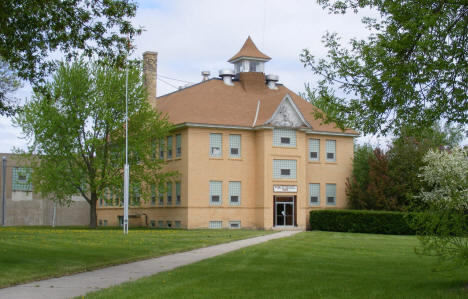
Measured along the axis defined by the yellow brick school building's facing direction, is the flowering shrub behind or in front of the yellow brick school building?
in front

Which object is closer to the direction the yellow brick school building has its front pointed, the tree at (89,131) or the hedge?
the hedge

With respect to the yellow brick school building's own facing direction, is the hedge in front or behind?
in front

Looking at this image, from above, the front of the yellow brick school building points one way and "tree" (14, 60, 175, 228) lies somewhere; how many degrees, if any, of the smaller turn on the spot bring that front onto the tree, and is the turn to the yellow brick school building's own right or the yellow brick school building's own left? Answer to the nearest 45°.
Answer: approximately 135° to the yellow brick school building's own right

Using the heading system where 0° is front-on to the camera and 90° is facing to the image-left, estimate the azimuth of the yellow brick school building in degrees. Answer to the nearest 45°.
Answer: approximately 315°

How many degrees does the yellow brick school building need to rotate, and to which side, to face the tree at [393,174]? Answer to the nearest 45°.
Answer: approximately 45° to its left
